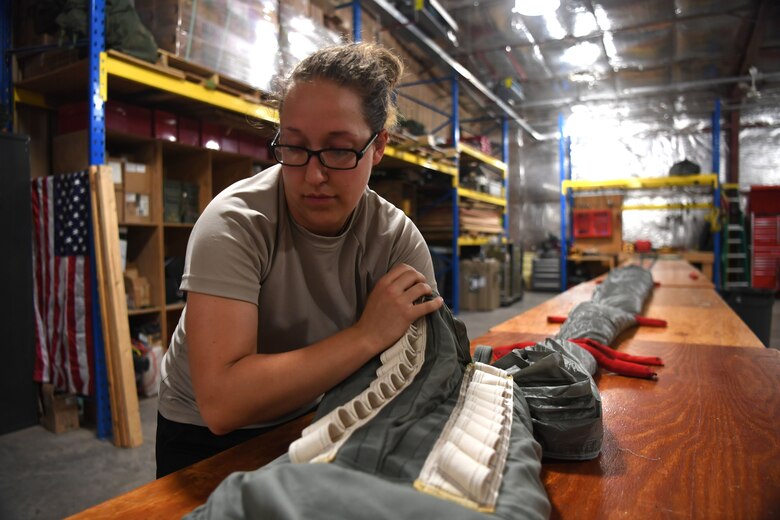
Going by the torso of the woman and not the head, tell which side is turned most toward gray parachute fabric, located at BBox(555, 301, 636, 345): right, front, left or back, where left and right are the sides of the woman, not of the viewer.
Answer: left

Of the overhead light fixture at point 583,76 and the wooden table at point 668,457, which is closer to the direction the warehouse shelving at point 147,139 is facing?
the wooden table

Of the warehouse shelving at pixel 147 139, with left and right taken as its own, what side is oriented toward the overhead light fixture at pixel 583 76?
left

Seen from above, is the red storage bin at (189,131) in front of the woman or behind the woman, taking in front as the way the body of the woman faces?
behind

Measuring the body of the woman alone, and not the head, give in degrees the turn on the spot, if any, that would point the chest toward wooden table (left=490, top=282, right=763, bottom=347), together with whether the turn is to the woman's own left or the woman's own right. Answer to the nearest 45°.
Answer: approximately 90° to the woman's own left

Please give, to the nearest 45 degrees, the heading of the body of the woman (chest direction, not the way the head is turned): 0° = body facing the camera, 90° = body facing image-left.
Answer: approximately 315°

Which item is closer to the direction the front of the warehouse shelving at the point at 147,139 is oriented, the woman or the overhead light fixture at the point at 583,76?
the woman
